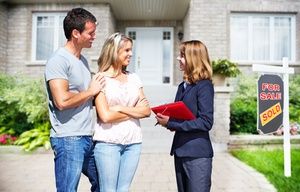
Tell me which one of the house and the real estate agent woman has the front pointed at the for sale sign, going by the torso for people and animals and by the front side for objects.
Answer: the house

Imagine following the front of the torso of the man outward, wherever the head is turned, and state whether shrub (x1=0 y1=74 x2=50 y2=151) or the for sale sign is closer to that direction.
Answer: the for sale sign

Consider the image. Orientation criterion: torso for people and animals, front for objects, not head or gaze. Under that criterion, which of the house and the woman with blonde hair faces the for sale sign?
the house

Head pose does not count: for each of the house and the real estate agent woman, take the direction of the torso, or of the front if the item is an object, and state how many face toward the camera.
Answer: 1

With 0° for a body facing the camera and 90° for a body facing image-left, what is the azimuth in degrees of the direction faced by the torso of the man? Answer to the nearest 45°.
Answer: approximately 315°

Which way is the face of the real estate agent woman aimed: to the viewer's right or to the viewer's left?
to the viewer's left

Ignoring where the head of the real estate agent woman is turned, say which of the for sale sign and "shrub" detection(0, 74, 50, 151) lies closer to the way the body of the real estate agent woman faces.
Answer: the shrub

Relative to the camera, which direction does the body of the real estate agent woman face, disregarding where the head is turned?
to the viewer's left

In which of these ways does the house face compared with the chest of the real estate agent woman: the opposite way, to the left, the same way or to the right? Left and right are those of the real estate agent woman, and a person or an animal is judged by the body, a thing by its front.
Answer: to the left

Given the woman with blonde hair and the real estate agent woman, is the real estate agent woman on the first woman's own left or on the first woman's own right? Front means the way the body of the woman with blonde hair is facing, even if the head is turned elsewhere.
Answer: on the first woman's own left

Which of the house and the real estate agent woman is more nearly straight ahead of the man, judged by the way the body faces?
the real estate agent woman
